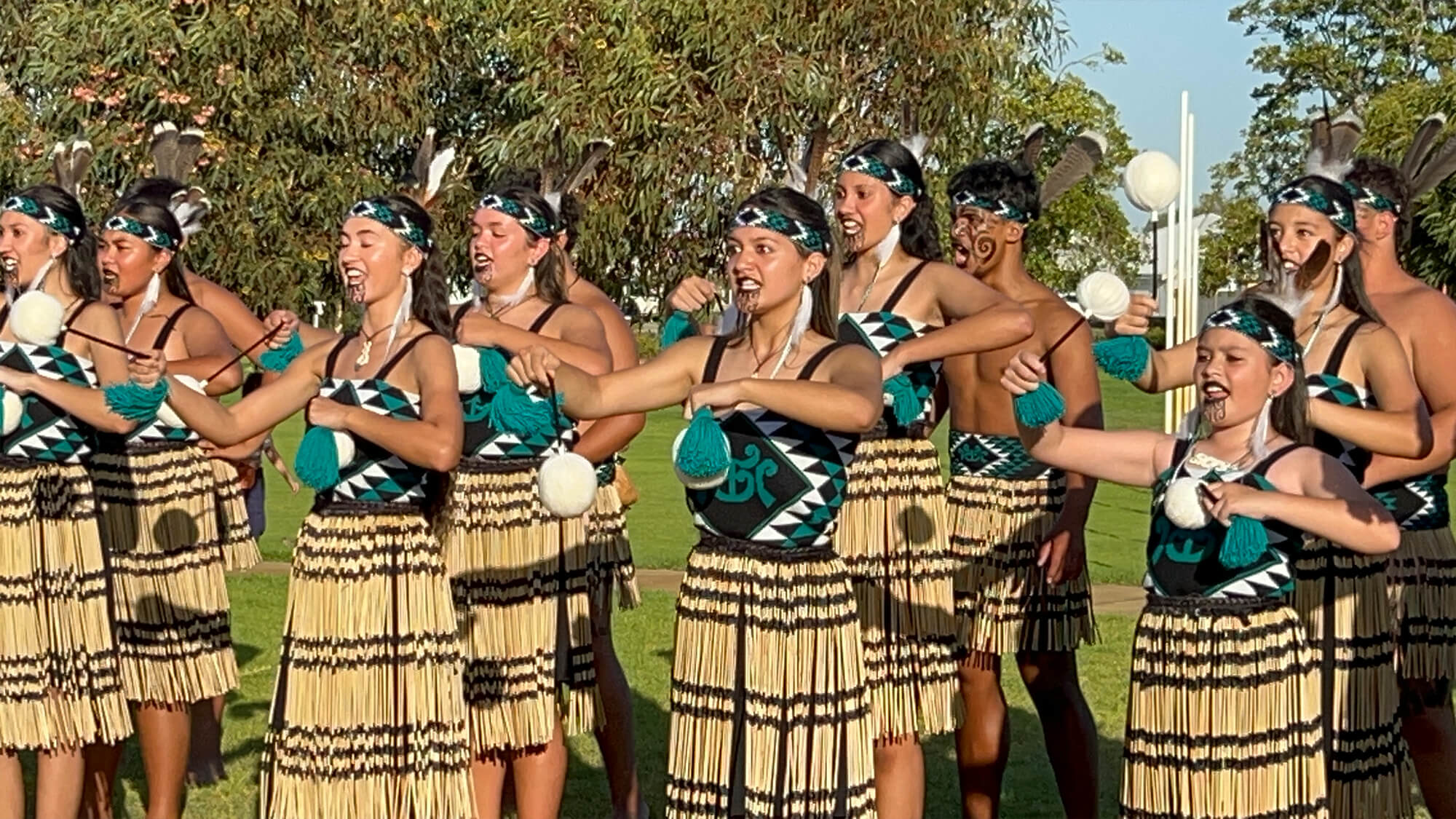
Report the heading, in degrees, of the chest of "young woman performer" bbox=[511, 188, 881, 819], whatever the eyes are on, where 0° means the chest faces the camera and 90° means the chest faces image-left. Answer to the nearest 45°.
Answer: approximately 45°

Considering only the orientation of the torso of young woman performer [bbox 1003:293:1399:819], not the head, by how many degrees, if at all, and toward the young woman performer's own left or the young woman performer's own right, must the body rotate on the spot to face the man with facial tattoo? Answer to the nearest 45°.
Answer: approximately 90° to the young woman performer's own right

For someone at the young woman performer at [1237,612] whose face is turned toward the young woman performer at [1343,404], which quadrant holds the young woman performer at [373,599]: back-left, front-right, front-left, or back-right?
back-left

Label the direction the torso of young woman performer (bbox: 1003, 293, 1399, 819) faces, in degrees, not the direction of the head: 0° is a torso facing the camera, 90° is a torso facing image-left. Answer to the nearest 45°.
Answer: approximately 45°

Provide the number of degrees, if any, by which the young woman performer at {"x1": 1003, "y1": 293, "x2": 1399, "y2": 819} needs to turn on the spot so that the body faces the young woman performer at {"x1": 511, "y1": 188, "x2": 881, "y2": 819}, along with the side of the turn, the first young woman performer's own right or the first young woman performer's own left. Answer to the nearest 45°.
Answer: approximately 45° to the first young woman performer's own right

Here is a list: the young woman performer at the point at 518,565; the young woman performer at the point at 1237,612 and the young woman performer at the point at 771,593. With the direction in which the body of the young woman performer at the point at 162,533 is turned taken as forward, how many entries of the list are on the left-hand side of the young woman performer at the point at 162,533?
3

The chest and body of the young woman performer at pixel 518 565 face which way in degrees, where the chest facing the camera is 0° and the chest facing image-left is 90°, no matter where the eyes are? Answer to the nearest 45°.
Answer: approximately 45°

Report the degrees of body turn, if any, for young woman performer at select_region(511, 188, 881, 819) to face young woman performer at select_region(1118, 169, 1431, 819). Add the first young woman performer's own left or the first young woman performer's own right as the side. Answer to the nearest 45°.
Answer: approximately 135° to the first young woman performer's own left

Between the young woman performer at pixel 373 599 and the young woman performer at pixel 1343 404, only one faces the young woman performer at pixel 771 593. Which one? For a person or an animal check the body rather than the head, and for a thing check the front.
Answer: the young woman performer at pixel 1343 404

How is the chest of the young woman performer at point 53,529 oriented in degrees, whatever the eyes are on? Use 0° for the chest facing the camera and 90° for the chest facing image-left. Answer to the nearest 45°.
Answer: approximately 45°

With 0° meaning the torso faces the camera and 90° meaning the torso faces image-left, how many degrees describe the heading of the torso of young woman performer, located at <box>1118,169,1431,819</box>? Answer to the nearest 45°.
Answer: approximately 45°
